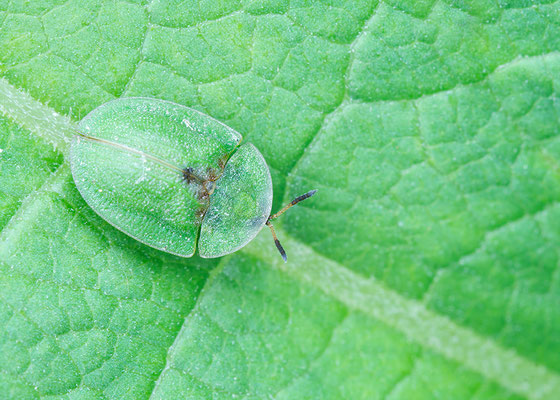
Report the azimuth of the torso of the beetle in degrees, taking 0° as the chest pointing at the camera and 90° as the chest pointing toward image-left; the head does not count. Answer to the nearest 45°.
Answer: approximately 315°
